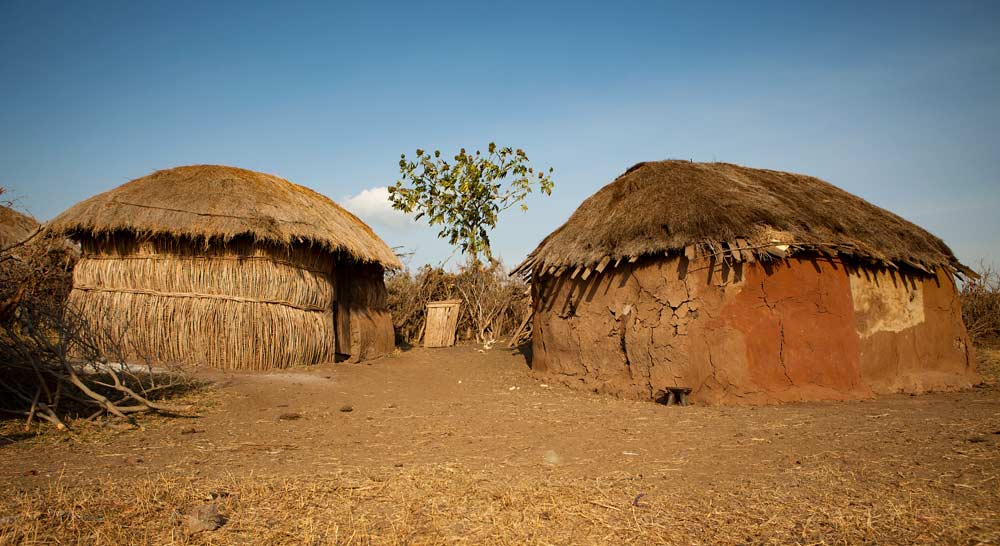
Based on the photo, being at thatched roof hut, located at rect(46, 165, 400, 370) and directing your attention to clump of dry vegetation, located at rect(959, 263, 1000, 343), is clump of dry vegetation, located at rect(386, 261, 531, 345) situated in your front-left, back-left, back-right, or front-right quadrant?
front-left

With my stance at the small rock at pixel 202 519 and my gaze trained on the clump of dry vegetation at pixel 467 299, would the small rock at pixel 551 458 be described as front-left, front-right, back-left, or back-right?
front-right

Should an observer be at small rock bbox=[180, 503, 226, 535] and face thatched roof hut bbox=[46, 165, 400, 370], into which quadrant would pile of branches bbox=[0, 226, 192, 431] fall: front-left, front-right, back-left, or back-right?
front-left

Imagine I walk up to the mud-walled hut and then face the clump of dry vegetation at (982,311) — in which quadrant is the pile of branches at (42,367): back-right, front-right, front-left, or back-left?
back-left

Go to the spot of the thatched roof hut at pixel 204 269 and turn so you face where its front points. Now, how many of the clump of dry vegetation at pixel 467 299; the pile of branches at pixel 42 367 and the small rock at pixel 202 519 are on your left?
1

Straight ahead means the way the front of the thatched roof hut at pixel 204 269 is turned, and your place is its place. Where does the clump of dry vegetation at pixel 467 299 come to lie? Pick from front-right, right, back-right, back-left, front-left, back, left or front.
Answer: left

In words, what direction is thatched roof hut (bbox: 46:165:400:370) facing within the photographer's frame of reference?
facing the viewer and to the right of the viewer

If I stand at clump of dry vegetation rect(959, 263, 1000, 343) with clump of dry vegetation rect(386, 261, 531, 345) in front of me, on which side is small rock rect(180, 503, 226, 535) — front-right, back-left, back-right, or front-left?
front-left

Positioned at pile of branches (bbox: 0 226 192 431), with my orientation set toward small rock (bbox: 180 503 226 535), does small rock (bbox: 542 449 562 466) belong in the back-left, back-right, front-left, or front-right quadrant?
front-left

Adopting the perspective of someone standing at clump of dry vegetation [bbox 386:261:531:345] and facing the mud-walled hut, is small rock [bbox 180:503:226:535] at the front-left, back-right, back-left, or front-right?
front-right

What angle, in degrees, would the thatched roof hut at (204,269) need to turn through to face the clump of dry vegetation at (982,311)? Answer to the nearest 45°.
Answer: approximately 45° to its left

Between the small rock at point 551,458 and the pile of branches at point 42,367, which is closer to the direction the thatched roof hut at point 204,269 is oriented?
the small rock

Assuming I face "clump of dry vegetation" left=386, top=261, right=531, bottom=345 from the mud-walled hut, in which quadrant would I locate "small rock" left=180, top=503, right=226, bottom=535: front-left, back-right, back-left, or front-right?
back-left

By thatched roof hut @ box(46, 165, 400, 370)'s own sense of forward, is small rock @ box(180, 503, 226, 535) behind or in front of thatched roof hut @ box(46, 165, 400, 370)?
in front

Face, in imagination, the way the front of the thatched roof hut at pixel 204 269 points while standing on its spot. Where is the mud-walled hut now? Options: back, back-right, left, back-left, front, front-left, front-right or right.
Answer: front

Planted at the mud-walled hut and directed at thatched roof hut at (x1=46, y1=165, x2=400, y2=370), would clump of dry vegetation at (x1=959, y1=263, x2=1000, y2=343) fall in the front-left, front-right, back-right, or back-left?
back-right

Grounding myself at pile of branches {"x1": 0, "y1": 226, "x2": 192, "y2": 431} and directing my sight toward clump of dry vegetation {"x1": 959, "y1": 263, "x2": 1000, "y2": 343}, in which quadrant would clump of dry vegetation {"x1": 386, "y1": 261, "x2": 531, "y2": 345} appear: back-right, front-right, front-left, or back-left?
front-left

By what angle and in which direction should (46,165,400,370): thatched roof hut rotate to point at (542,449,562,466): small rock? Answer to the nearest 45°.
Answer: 0° — it already faces it
